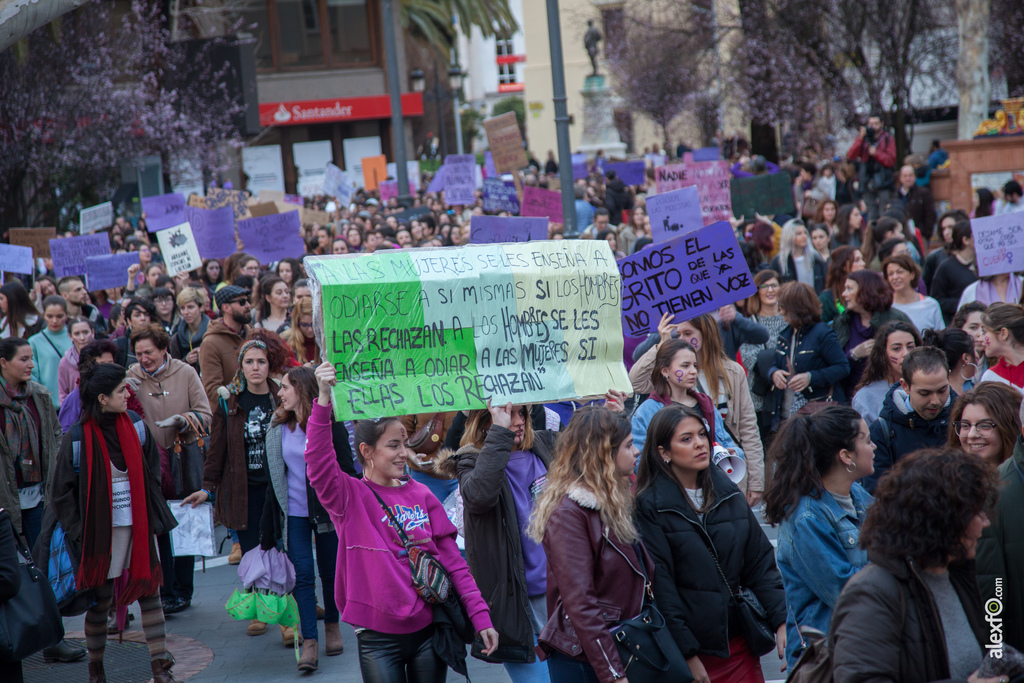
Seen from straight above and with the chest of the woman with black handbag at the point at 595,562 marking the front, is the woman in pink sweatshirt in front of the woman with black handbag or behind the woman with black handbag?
behind

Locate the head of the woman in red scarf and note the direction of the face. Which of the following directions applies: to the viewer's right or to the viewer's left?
to the viewer's right

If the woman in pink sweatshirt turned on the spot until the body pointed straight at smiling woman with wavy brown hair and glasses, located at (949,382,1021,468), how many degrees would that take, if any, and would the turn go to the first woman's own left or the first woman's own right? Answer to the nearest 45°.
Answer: approximately 45° to the first woman's own left

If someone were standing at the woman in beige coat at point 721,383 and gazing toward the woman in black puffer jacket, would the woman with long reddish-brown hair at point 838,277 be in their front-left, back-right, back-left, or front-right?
back-left

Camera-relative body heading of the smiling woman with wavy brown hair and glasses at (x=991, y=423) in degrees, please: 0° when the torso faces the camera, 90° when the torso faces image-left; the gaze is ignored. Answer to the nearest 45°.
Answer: approximately 45°

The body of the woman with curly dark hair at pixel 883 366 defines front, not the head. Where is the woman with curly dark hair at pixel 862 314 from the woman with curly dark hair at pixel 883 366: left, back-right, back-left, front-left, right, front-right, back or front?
back-left

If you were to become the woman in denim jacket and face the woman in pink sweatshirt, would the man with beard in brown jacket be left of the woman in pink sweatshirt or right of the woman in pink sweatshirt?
right

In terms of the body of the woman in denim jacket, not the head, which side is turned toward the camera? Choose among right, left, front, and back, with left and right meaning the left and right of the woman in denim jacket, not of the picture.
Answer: right
